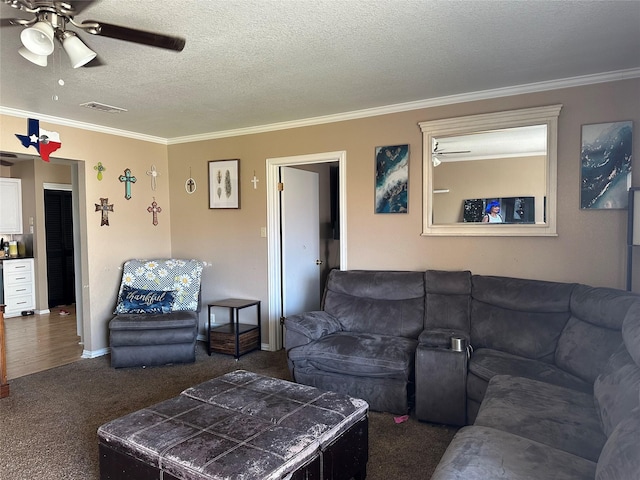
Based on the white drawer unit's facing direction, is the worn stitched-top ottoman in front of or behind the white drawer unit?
in front

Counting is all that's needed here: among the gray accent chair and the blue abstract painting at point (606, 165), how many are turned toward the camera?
2

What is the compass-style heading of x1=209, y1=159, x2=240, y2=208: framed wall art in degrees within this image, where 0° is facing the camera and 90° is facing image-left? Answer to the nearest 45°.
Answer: approximately 45°

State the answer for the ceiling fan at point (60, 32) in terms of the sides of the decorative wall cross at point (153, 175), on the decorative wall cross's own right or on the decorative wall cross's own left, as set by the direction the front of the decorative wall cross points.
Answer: on the decorative wall cross's own right

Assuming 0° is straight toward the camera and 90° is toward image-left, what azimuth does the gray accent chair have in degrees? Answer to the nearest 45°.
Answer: approximately 0°

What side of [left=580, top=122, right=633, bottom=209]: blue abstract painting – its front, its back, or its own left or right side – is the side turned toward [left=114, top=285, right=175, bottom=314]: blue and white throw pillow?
right
